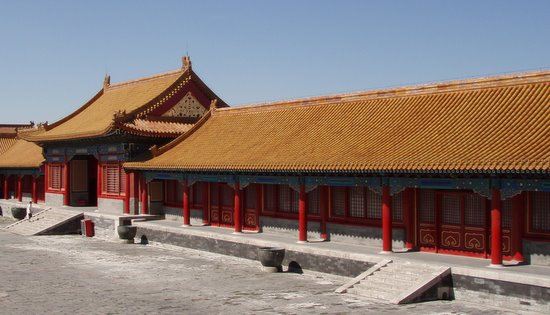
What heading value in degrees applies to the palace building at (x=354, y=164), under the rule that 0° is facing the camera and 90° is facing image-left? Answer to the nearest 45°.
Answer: approximately 45°

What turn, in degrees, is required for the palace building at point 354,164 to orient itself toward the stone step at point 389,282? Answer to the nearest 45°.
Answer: approximately 45° to its left

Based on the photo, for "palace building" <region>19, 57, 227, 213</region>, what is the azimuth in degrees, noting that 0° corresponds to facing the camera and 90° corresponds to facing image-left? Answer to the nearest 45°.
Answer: approximately 45°

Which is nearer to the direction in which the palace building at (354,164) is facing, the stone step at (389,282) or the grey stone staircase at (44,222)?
the stone step

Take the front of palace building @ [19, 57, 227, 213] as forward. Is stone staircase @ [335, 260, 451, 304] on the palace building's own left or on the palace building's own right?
on the palace building's own left
